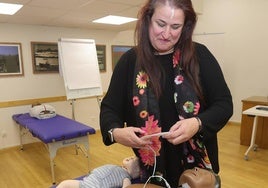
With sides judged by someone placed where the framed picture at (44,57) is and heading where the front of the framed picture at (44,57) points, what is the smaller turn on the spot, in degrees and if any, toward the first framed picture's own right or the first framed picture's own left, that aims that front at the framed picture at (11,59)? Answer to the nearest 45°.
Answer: approximately 90° to the first framed picture's own right

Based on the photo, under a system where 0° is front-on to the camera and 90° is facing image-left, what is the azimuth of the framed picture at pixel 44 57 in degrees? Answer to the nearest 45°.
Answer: approximately 0°

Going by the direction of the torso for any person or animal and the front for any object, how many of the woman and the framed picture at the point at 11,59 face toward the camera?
2

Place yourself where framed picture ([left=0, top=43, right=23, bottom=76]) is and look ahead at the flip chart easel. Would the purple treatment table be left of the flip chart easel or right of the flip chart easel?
right

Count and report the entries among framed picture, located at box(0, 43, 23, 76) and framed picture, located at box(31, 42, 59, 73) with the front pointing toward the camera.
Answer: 2

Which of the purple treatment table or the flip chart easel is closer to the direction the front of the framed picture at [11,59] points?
the purple treatment table

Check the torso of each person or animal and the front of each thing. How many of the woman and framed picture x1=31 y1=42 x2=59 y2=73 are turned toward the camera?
2

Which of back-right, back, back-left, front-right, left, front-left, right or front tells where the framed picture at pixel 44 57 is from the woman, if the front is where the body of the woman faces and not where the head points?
back-right

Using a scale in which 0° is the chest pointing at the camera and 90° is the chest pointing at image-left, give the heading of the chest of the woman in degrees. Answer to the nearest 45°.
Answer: approximately 0°

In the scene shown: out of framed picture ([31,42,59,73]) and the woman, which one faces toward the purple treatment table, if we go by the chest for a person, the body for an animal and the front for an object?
the framed picture
